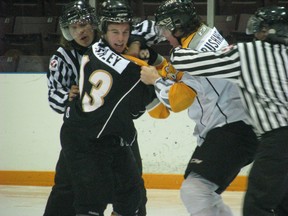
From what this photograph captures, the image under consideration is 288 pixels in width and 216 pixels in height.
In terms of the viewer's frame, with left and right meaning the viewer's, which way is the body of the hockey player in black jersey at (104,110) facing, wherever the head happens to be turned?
facing away from the viewer and to the right of the viewer

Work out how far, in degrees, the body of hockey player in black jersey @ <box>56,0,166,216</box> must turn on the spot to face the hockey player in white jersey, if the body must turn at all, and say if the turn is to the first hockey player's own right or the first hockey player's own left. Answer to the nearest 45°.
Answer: approximately 45° to the first hockey player's own right

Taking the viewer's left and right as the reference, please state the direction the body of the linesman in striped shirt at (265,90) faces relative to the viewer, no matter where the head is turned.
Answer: facing away from the viewer and to the left of the viewer

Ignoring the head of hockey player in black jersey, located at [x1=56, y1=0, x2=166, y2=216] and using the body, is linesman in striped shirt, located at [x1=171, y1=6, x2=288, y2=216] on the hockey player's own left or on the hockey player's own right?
on the hockey player's own right

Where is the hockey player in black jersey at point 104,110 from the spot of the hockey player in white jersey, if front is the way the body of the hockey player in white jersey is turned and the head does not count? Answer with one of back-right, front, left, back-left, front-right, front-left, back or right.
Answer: front

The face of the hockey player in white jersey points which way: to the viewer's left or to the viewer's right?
to the viewer's left

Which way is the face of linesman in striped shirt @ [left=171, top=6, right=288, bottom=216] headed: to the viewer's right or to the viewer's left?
to the viewer's left

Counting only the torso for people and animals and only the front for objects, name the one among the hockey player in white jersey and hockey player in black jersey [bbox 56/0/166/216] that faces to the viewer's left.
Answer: the hockey player in white jersey

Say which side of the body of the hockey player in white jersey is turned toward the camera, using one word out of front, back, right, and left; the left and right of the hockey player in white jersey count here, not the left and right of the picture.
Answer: left

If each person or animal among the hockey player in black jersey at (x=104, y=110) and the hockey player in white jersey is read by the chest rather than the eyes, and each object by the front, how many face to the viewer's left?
1

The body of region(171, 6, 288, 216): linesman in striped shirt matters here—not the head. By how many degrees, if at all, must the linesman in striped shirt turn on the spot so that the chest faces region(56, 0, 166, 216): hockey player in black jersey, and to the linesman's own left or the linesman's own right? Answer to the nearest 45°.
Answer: approximately 45° to the linesman's own left
